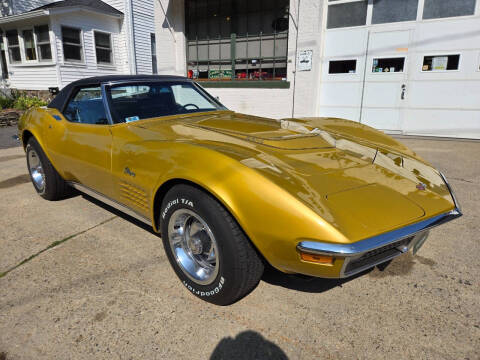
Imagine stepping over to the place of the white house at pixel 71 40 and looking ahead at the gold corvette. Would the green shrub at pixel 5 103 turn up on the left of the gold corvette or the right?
right

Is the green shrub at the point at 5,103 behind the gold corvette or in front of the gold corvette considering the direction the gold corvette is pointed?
behind

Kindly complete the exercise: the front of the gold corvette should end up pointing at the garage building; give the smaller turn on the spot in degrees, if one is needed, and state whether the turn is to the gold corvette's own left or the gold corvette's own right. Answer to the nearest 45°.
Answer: approximately 135° to the gold corvette's own left

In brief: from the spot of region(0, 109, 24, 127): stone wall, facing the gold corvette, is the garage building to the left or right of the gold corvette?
left

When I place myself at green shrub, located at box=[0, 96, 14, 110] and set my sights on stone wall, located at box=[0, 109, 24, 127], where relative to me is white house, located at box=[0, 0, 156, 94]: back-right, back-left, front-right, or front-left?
back-left

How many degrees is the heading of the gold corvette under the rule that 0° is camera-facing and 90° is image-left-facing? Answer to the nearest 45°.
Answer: approximately 315°

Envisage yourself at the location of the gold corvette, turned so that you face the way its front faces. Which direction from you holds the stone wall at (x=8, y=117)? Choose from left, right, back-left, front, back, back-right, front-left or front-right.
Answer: back

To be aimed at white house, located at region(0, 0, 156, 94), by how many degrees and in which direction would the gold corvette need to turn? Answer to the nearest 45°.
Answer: approximately 180°
